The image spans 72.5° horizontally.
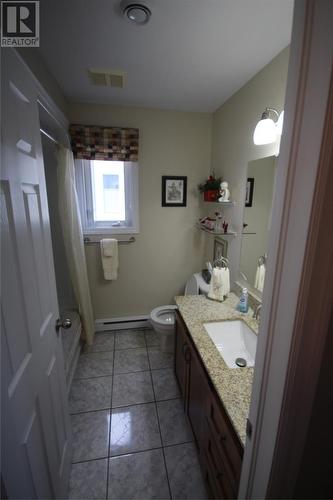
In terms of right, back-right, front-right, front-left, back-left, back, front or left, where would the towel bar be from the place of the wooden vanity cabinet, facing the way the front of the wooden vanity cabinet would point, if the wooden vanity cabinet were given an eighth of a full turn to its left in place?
right

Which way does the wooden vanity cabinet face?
to the viewer's left

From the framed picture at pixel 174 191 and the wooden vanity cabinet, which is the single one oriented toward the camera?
the framed picture

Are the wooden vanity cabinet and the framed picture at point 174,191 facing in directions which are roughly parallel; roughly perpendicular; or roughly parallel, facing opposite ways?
roughly perpendicular

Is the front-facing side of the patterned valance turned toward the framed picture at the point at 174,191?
no

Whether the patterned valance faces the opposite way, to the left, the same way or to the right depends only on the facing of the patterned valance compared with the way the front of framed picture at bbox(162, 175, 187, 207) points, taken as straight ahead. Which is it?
the same way

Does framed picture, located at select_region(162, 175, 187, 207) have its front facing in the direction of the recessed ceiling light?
yes

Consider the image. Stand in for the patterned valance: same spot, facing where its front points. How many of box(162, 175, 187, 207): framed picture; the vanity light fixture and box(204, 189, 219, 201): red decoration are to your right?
0

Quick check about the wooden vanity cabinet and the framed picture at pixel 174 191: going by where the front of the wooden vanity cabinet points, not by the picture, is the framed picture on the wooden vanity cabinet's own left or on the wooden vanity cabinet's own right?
on the wooden vanity cabinet's own right

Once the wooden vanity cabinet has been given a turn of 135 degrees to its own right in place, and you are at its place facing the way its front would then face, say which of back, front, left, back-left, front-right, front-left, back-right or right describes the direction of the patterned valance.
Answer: left

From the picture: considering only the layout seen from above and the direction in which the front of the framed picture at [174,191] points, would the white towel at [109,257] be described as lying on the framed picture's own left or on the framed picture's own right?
on the framed picture's own right

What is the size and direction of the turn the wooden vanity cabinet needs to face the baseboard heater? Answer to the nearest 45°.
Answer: approximately 45° to its right

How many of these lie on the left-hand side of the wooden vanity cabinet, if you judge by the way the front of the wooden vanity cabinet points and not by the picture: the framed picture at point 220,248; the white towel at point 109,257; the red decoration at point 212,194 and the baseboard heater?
0

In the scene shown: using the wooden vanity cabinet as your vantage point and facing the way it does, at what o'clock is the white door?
The white door is roughly at 11 o'clock from the wooden vanity cabinet.

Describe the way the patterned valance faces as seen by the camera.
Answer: facing the viewer
